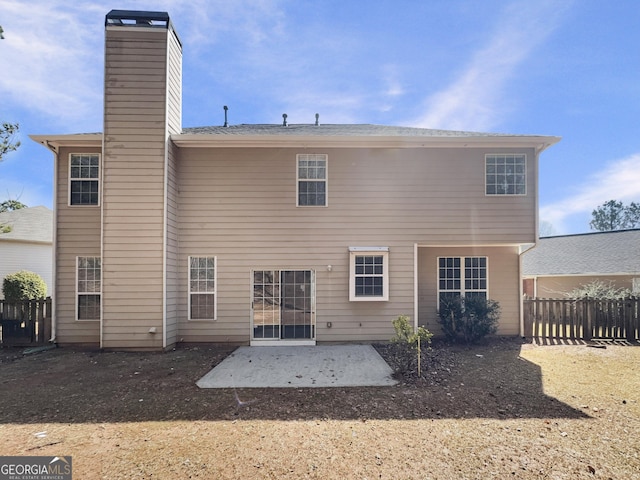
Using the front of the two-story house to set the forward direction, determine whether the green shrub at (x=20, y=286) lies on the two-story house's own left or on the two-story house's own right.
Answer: on the two-story house's own left

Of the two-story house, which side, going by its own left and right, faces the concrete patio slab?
back

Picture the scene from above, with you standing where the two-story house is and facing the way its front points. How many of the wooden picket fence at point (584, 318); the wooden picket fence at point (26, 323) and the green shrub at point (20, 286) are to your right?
1

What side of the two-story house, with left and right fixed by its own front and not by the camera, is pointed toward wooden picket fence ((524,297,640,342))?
right

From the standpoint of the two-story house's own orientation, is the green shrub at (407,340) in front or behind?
behind

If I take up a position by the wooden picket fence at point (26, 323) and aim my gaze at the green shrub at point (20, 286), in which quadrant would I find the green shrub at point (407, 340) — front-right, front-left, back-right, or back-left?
back-right

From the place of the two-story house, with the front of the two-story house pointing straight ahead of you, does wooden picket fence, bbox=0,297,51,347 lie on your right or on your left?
on your left

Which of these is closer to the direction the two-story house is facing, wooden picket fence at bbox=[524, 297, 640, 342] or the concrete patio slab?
the wooden picket fence

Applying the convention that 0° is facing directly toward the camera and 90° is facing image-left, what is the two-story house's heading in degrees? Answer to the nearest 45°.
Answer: approximately 180°
